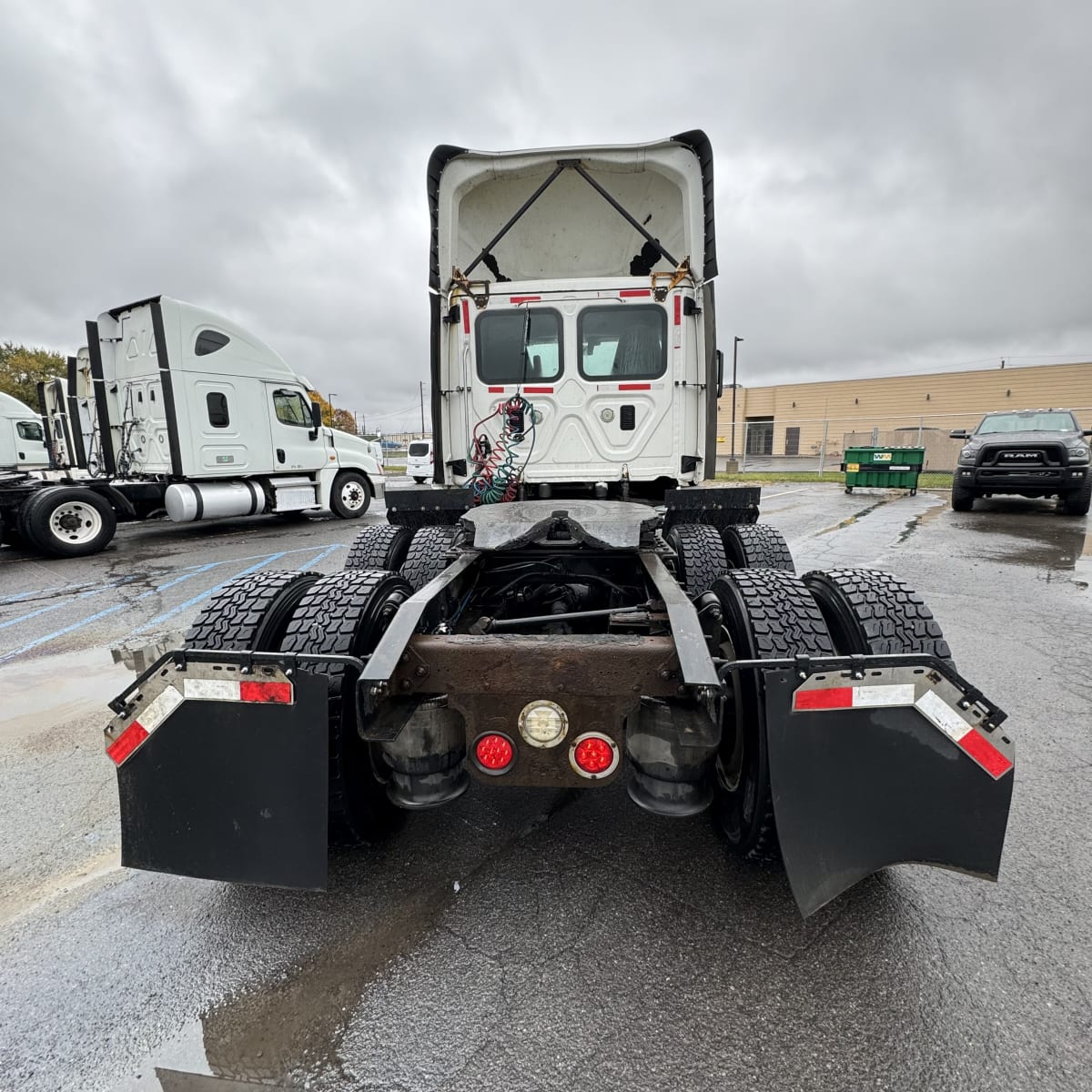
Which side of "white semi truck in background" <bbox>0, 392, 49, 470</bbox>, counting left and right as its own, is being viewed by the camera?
right

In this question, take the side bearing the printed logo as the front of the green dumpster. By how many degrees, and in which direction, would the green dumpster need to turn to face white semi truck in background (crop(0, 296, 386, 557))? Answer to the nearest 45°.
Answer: approximately 45° to its right

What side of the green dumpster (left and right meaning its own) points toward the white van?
right

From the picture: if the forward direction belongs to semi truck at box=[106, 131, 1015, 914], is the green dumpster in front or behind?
in front

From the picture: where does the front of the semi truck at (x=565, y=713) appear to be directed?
away from the camera

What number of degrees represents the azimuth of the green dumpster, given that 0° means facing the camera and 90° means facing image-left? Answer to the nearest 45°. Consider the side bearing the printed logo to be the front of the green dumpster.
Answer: approximately 0°

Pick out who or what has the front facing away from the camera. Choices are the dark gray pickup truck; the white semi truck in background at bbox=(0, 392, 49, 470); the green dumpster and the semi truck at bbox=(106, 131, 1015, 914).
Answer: the semi truck
